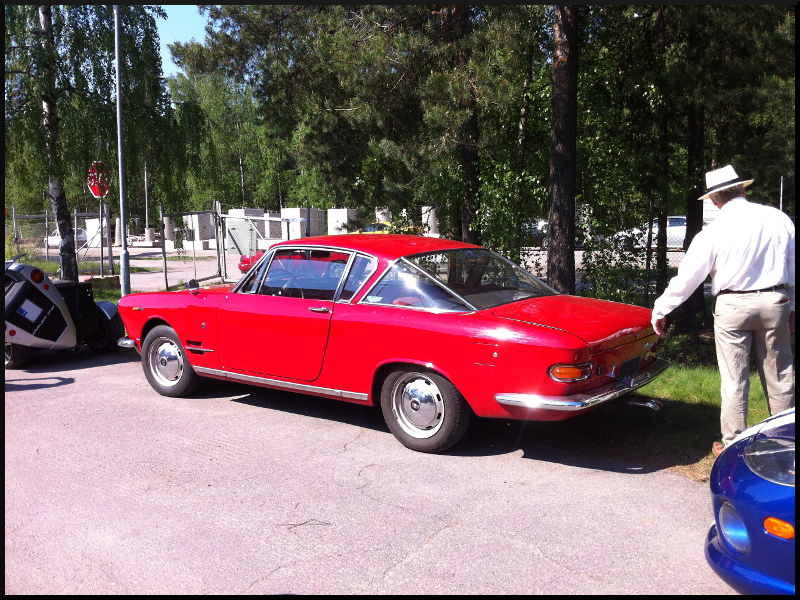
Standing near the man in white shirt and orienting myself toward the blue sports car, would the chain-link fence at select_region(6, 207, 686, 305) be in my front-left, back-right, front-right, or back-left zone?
back-right

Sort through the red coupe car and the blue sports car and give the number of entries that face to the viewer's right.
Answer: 0

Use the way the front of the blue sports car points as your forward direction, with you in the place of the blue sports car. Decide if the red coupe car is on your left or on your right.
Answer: on your right

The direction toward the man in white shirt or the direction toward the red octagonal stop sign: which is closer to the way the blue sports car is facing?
the red octagonal stop sign

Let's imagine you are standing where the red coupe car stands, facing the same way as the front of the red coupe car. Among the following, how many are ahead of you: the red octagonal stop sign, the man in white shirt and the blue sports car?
1

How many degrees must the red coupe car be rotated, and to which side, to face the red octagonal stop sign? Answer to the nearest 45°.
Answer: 0° — it already faces it

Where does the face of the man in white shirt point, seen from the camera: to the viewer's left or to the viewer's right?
to the viewer's left

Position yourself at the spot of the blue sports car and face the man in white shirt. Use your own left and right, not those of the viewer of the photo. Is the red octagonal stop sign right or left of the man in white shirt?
left

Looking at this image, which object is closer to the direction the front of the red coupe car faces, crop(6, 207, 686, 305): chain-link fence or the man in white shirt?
the chain-link fence

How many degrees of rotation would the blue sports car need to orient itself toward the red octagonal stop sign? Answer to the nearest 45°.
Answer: approximately 90° to its right

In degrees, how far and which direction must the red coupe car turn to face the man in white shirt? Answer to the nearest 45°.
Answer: approximately 135° to its right

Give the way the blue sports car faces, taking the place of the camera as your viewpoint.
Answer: facing the viewer and to the left of the viewer

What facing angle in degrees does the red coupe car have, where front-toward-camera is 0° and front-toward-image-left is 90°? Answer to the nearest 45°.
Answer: approximately 135°

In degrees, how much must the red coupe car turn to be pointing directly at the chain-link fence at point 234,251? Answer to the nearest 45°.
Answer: approximately 45° to its right

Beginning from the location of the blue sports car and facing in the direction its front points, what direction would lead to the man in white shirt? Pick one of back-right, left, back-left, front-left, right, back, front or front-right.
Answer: back-right
